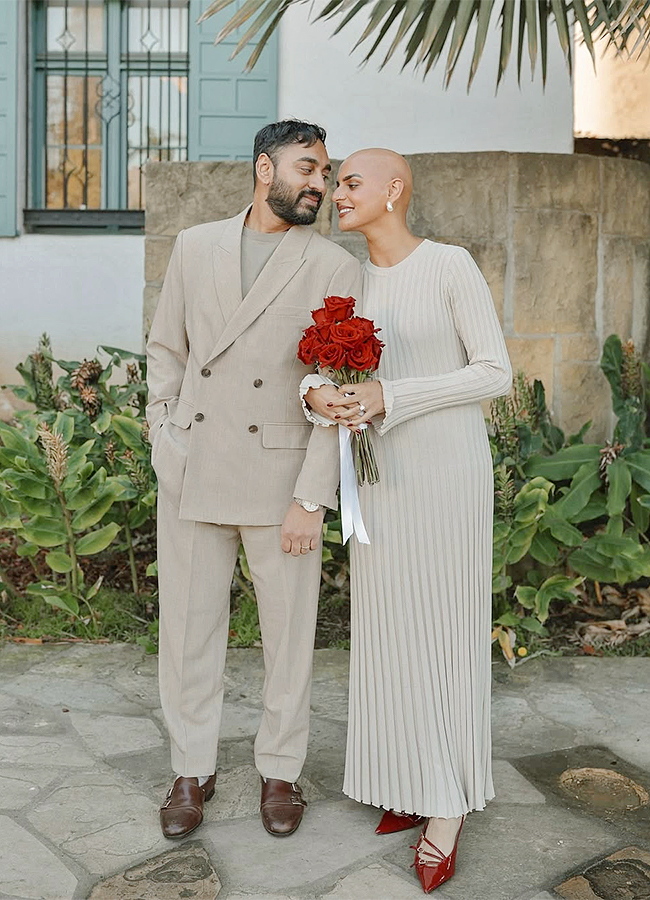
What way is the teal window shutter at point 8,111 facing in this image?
toward the camera

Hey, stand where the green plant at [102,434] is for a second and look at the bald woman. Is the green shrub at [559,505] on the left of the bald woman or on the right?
left

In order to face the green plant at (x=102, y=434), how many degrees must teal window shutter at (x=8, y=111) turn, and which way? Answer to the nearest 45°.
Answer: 0° — it already faces it

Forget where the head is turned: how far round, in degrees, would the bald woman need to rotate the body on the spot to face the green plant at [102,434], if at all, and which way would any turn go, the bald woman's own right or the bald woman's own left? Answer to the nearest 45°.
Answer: approximately 90° to the bald woman's own right

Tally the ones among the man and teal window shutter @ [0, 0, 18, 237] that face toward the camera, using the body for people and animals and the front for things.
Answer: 2

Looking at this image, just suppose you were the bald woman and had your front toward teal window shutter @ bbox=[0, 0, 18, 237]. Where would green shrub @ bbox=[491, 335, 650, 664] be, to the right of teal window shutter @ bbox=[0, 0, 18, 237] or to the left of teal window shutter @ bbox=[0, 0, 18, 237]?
right

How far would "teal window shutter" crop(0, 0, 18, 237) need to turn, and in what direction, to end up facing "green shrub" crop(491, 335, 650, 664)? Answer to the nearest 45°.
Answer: approximately 45° to its left

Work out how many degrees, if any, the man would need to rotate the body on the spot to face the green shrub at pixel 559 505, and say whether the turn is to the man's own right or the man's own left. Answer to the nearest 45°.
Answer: approximately 135° to the man's own left

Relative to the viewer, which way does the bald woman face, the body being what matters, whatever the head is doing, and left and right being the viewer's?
facing the viewer and to the left of the viewer

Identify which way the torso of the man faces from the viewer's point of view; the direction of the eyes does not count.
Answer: toward the camera
